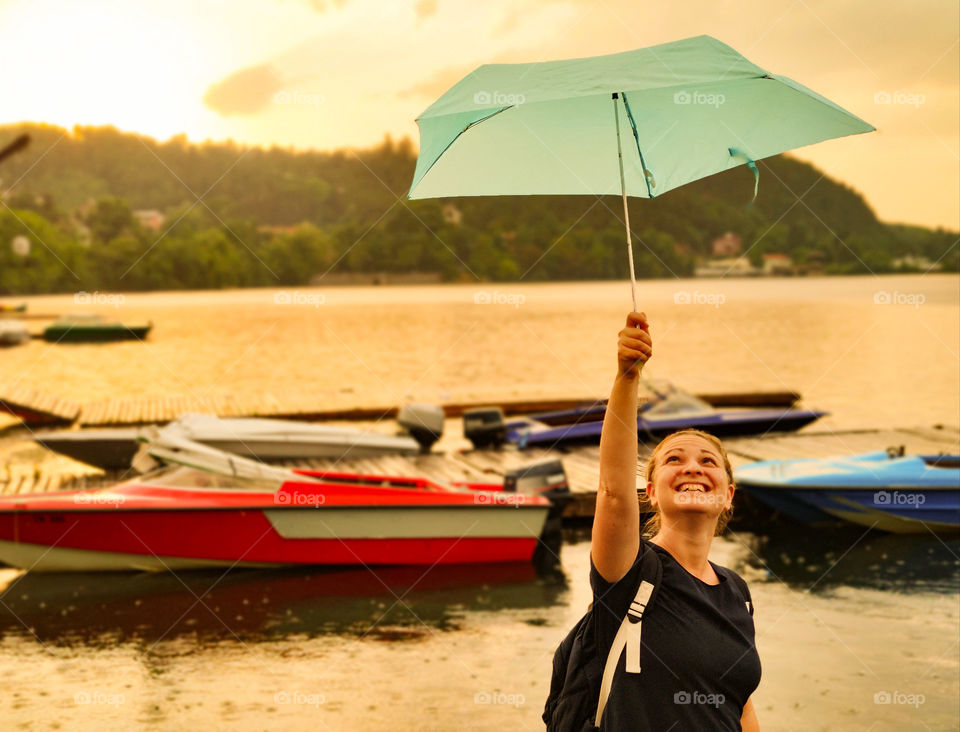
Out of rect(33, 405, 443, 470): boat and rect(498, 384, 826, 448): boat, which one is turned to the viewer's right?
rect(498, 384, 826, 448): boat

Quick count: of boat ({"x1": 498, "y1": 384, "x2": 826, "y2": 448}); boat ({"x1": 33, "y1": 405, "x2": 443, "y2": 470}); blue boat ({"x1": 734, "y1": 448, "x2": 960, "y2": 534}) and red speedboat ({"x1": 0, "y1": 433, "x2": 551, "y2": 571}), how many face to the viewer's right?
1

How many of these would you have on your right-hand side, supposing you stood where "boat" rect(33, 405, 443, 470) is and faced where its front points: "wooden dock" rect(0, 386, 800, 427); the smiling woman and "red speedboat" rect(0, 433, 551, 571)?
1

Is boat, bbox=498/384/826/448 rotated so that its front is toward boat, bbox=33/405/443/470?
no

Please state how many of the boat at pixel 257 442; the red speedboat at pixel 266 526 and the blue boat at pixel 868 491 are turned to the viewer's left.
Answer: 3

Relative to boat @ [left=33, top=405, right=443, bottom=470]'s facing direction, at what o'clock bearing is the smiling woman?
The smiling woman is roughly at 9 o'clock from the boat.

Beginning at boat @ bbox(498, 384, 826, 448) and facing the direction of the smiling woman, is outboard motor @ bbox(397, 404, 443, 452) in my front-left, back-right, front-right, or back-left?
front-right

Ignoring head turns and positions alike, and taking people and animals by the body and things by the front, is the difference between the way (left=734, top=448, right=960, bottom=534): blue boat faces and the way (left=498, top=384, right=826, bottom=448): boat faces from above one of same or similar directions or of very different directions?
very different directions

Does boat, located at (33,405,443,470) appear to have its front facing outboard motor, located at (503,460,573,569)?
no

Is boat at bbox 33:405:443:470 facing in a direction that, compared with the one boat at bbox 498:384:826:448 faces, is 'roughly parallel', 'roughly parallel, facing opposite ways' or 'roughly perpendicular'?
roughly parallel, facing opposite ways

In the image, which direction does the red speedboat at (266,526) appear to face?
to the viewer's left

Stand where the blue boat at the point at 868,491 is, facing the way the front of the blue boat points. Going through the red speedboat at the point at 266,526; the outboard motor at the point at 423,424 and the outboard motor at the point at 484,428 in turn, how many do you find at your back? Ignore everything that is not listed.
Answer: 0

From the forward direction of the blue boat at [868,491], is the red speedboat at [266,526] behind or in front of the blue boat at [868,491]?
in front

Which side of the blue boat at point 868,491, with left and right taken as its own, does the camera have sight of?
left

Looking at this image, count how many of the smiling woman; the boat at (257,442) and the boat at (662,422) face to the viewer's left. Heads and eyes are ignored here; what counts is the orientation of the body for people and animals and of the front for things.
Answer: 1

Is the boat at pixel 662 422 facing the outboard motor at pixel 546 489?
no

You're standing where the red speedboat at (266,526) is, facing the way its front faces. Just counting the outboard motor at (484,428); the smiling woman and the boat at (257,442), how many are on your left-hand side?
1

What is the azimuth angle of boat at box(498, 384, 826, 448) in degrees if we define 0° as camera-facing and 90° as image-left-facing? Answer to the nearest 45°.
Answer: approximately 270°

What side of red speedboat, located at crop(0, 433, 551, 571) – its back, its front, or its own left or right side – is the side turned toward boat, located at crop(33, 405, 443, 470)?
right

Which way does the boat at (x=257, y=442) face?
to the viewer's left
